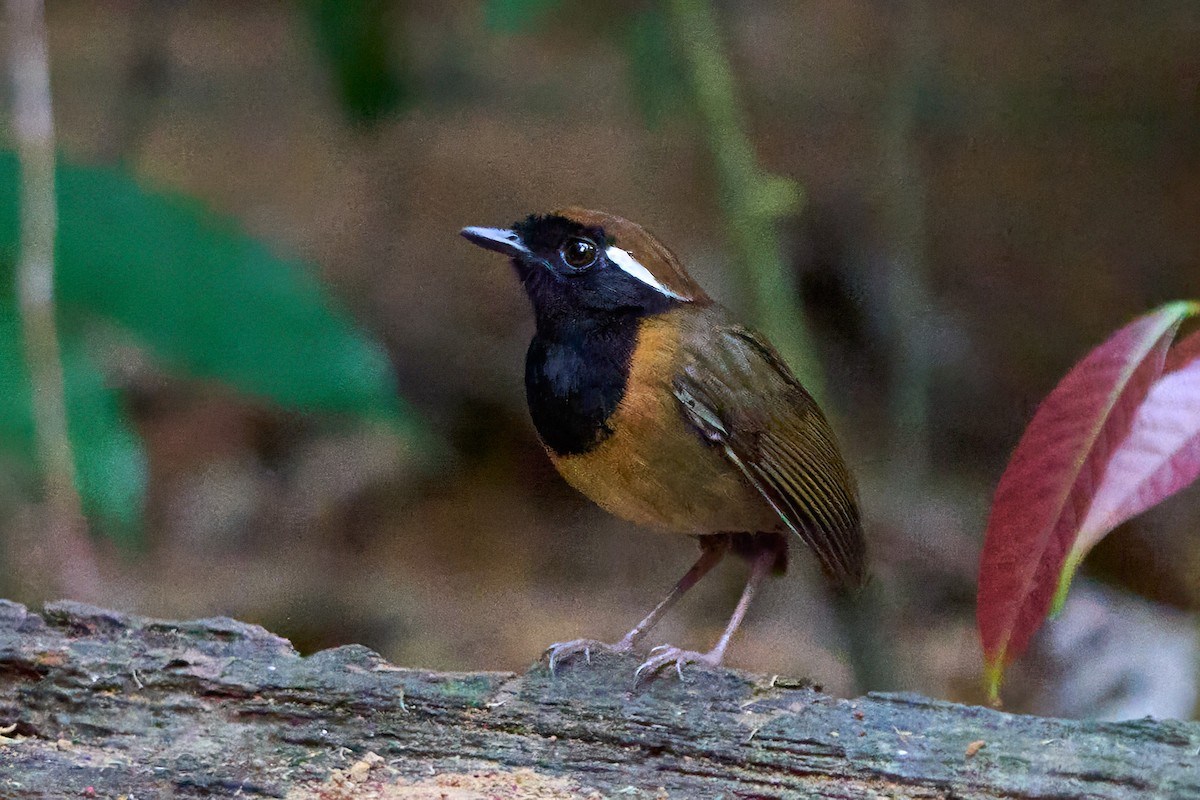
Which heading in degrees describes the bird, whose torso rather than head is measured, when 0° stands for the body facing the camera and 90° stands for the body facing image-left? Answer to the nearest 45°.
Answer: approximately 90°

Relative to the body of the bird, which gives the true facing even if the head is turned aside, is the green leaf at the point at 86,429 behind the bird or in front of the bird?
in front

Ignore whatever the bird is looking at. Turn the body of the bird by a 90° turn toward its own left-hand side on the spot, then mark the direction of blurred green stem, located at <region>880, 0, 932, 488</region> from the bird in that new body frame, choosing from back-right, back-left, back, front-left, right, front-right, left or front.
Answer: back-left
